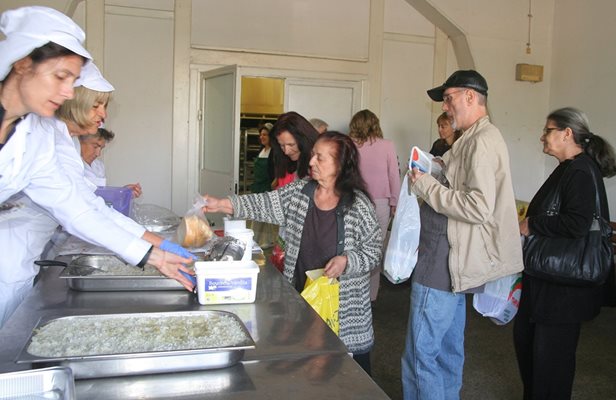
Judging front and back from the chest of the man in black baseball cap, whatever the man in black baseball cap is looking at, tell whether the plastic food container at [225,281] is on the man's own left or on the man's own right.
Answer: on the man's own left

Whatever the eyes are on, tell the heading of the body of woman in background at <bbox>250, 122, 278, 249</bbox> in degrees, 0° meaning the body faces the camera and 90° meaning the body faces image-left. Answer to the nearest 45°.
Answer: approximately 45°

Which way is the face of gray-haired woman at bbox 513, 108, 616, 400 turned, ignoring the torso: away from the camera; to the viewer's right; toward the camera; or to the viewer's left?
to the viewer's left

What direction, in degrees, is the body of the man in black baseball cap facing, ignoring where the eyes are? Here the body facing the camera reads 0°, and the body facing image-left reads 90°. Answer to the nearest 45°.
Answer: approximately 90°

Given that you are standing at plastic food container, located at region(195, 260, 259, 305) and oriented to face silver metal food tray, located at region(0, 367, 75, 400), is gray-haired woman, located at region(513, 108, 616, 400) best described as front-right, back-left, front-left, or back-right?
back-left

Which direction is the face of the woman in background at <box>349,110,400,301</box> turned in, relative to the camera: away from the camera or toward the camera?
away from the camera

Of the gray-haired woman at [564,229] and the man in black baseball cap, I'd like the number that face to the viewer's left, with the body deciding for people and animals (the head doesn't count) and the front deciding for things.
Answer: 2

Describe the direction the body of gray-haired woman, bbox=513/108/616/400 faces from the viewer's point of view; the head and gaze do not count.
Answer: to the viewer's left

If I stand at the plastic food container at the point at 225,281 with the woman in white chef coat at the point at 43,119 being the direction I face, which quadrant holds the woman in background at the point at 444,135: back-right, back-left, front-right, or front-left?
back-right

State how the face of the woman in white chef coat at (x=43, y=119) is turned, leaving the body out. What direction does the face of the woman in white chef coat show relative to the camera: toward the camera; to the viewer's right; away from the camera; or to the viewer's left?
to the viewer's right
